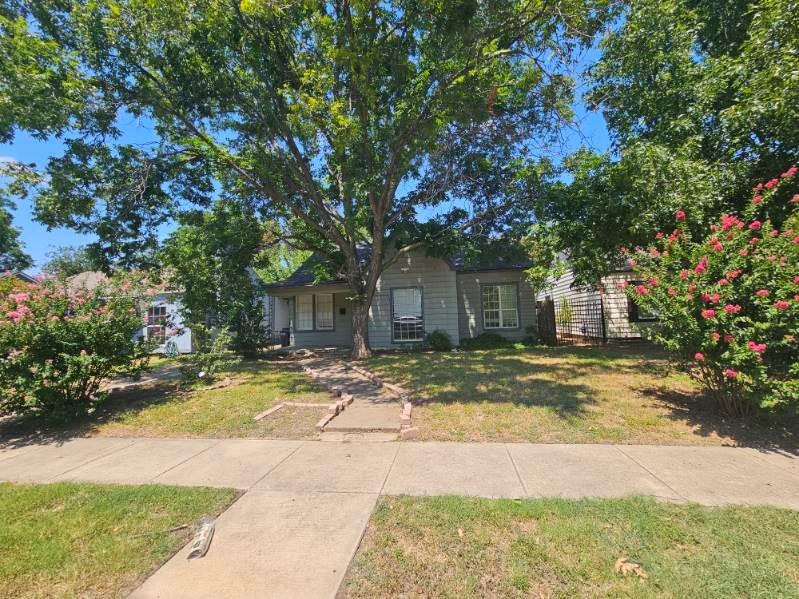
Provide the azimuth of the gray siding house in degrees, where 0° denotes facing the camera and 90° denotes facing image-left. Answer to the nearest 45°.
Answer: approximately 0°

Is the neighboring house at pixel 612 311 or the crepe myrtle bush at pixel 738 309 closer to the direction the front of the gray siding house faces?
the crepe myrtle bush

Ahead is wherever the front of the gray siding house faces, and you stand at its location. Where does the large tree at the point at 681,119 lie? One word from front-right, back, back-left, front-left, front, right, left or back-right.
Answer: front-left

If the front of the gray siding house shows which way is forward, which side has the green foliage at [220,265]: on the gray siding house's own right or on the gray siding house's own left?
on the gray siding house's own right

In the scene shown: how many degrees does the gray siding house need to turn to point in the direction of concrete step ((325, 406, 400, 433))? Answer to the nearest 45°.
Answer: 0° — it already faces it

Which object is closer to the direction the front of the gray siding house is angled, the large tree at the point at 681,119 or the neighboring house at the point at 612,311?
the large tree

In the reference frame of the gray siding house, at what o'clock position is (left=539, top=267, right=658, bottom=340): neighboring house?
The neighboring house is roughly at 9 o'clock from the gray siding house.

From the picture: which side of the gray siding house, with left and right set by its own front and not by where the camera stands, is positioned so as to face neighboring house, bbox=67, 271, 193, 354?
right

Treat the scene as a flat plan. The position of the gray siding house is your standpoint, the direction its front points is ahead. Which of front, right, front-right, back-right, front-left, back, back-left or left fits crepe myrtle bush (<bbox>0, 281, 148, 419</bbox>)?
front-right

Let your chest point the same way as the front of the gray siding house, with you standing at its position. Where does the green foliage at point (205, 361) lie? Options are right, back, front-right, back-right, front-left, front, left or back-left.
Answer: front-right
